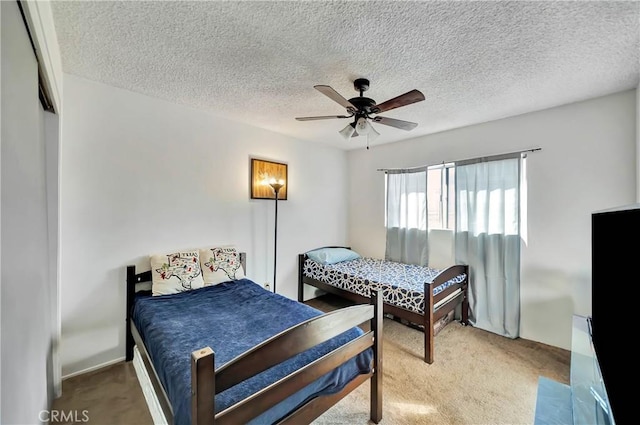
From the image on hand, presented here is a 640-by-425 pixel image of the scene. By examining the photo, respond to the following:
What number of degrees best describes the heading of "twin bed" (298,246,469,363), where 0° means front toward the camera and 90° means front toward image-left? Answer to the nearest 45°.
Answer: approximately 315°

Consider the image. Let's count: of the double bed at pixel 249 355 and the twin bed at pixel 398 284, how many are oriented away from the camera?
0

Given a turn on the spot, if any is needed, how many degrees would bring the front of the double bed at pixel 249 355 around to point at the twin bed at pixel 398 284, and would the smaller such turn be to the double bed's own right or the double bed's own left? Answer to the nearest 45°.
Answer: approximately 90° to the double bed's own left

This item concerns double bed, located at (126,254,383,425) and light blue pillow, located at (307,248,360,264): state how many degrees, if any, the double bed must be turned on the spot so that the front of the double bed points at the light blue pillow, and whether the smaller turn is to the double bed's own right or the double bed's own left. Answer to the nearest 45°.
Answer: approximately 90° to the double bed's own left

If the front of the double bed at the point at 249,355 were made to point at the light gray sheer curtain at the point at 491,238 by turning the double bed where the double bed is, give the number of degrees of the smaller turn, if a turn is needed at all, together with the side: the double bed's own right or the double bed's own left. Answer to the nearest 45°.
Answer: approximately 45° to the double bed's own left

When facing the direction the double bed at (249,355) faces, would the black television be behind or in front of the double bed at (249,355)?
in front

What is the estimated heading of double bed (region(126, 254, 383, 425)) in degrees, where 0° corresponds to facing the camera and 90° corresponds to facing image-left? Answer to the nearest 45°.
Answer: approximately 315°
